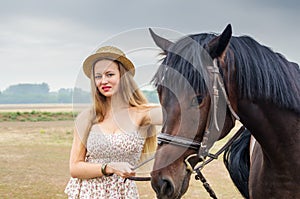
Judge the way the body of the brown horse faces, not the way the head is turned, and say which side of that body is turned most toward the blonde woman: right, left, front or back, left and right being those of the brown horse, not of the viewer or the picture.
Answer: right

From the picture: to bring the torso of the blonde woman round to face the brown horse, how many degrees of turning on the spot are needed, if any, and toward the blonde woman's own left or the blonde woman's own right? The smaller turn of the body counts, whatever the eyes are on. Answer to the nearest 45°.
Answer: approximately 45° to the blonde woman's own left

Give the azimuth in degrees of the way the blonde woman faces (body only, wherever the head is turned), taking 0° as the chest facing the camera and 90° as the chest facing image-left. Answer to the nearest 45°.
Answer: approximately 0°

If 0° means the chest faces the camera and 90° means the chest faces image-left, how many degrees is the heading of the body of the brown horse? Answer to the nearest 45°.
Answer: approximately 45°
